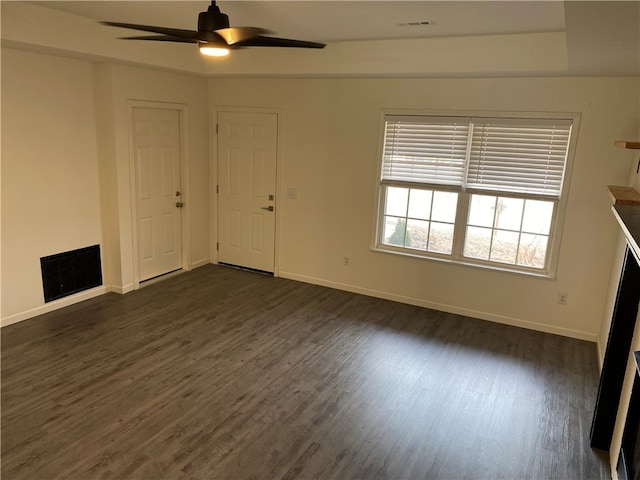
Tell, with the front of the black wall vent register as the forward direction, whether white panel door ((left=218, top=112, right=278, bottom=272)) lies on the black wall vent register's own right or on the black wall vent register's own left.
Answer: on the black wall vent register's own left

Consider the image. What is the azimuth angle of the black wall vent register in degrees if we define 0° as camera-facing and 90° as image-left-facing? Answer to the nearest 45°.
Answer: approximately 315°

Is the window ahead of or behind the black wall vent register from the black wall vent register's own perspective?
ahead

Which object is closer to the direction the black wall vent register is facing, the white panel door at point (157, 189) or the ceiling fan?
the ceiling fan

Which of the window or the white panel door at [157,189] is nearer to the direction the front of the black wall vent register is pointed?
the window

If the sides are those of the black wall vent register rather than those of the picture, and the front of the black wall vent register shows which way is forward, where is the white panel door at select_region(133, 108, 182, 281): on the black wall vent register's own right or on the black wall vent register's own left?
on the black wall vent register's own left

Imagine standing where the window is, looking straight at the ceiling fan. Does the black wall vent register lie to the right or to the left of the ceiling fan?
right

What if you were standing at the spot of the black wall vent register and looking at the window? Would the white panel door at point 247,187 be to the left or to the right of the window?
left

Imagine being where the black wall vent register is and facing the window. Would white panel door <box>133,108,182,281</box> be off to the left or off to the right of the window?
left

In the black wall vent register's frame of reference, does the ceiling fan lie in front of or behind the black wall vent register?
in front

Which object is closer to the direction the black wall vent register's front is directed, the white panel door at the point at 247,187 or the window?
the window
